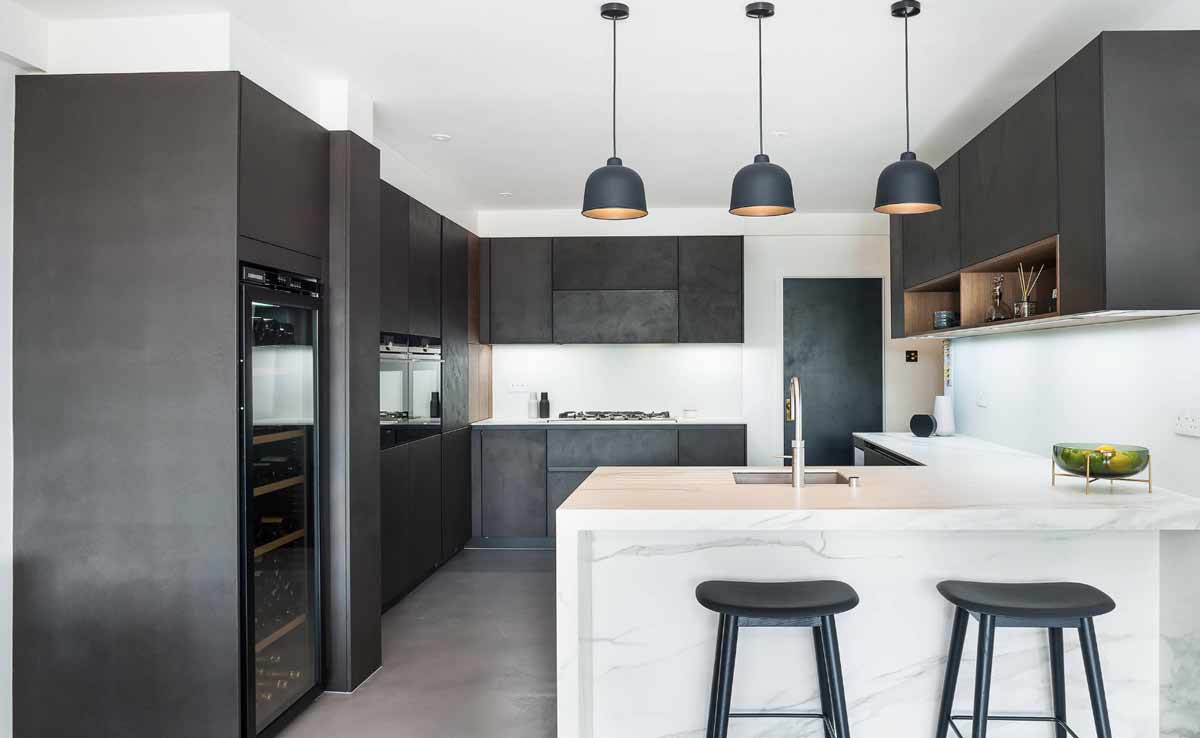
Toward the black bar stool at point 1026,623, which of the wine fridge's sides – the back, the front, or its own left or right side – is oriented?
front

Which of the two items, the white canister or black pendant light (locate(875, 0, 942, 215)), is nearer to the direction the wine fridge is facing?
the black pendant light

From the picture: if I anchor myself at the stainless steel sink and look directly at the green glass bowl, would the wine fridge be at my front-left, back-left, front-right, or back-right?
back-right

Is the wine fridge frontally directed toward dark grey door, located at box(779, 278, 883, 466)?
no

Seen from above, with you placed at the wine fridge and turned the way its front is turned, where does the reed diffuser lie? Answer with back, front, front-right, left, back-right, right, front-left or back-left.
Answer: front-left

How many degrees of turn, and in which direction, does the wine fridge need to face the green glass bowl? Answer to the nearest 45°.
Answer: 0° — it already faces it

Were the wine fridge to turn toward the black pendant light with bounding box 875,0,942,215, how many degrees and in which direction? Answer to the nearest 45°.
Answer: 0° — it already faces it

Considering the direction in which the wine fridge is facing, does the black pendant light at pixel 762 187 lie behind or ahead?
ahead

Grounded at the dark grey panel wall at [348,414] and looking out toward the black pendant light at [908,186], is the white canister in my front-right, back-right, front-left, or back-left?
front-left

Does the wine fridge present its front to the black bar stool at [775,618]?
yes

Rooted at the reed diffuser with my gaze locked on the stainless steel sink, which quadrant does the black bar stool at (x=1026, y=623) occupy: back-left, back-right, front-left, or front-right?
front-left

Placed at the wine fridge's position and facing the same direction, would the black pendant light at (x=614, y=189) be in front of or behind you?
in front
